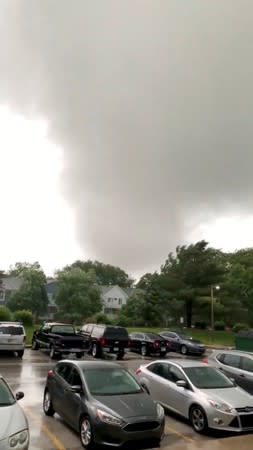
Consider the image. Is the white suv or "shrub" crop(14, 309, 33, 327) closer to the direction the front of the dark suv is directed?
the shrub

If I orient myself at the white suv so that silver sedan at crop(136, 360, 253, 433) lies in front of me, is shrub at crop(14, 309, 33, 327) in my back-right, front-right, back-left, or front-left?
back-left

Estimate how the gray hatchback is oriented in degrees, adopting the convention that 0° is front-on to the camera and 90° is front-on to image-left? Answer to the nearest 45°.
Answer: approximately 315°

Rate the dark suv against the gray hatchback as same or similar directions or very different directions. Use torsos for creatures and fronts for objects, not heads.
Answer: very different directions

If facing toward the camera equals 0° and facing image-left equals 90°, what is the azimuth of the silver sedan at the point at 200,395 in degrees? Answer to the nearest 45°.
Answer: approximately 315°

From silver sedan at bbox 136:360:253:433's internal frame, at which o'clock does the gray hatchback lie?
The gray hatchback is roughly at 3 o'clock from the silver sedan.
